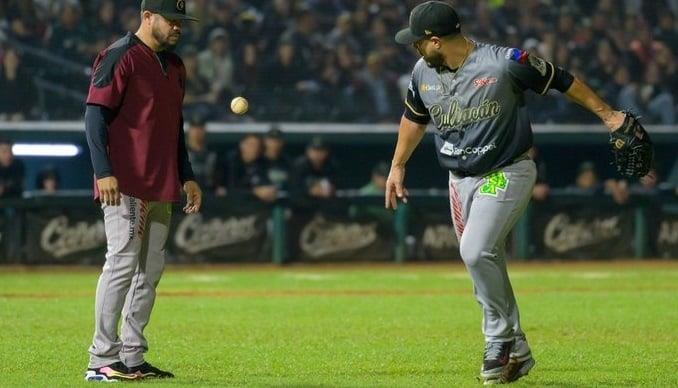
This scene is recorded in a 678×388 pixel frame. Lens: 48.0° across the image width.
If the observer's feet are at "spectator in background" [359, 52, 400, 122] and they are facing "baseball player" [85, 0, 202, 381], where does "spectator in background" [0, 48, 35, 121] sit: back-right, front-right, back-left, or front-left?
front-right

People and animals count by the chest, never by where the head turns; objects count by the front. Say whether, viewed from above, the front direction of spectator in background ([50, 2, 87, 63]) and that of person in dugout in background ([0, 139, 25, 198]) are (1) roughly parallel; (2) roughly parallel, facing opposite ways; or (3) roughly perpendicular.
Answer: roughly parallel

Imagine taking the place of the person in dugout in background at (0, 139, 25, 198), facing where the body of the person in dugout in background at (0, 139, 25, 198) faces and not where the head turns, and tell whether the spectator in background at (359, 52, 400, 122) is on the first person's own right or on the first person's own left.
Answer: on the first person's own left

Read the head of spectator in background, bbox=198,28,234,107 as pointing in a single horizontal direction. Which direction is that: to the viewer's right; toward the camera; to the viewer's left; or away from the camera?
toward the camera

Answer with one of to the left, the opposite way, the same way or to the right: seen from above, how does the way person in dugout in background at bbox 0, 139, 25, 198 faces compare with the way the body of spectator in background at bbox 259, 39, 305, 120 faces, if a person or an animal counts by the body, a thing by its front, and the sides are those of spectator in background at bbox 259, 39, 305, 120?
the same way

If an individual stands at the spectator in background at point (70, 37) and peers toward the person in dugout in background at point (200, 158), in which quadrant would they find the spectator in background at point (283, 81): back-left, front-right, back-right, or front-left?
front-left

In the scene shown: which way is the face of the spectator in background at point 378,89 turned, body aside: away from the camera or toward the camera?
toward the camera

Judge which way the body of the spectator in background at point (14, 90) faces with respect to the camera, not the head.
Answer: toward the camera

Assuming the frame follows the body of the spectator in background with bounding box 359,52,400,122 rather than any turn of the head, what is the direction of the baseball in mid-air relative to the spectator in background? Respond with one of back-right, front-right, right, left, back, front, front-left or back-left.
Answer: front

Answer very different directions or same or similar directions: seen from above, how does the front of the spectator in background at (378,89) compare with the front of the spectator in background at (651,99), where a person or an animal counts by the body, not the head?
same or similar directions

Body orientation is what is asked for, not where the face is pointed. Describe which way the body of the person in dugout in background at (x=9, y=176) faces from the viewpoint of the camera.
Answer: toward the camera

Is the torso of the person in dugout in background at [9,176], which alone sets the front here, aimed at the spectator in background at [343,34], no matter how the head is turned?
no

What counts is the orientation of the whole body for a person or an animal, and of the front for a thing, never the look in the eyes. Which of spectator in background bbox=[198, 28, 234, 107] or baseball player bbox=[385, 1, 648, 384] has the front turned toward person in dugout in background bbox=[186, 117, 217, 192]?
spectator in background bbox=[198, 28, 234, 107]

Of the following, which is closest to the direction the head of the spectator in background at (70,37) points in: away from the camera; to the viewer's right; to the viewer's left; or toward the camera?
toward the camera

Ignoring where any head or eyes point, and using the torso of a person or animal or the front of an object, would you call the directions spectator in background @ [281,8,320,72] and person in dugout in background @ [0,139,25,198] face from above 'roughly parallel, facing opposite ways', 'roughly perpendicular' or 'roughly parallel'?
roughly parallel

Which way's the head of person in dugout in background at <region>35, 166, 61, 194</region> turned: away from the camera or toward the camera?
toward the camera

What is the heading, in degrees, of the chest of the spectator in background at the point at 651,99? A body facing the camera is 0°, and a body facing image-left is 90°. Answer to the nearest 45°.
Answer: approximately 0°
